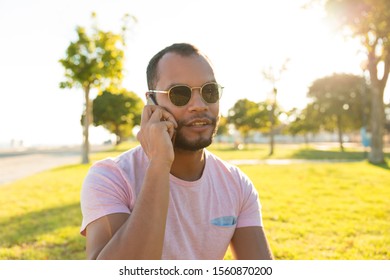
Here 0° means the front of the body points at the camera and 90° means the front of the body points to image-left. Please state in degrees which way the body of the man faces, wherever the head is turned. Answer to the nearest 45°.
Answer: approximately 315°

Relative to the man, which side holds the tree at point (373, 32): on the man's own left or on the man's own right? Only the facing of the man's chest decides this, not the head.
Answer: on the man's own left

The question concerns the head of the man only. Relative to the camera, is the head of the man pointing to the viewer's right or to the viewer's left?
to the viewer's right
